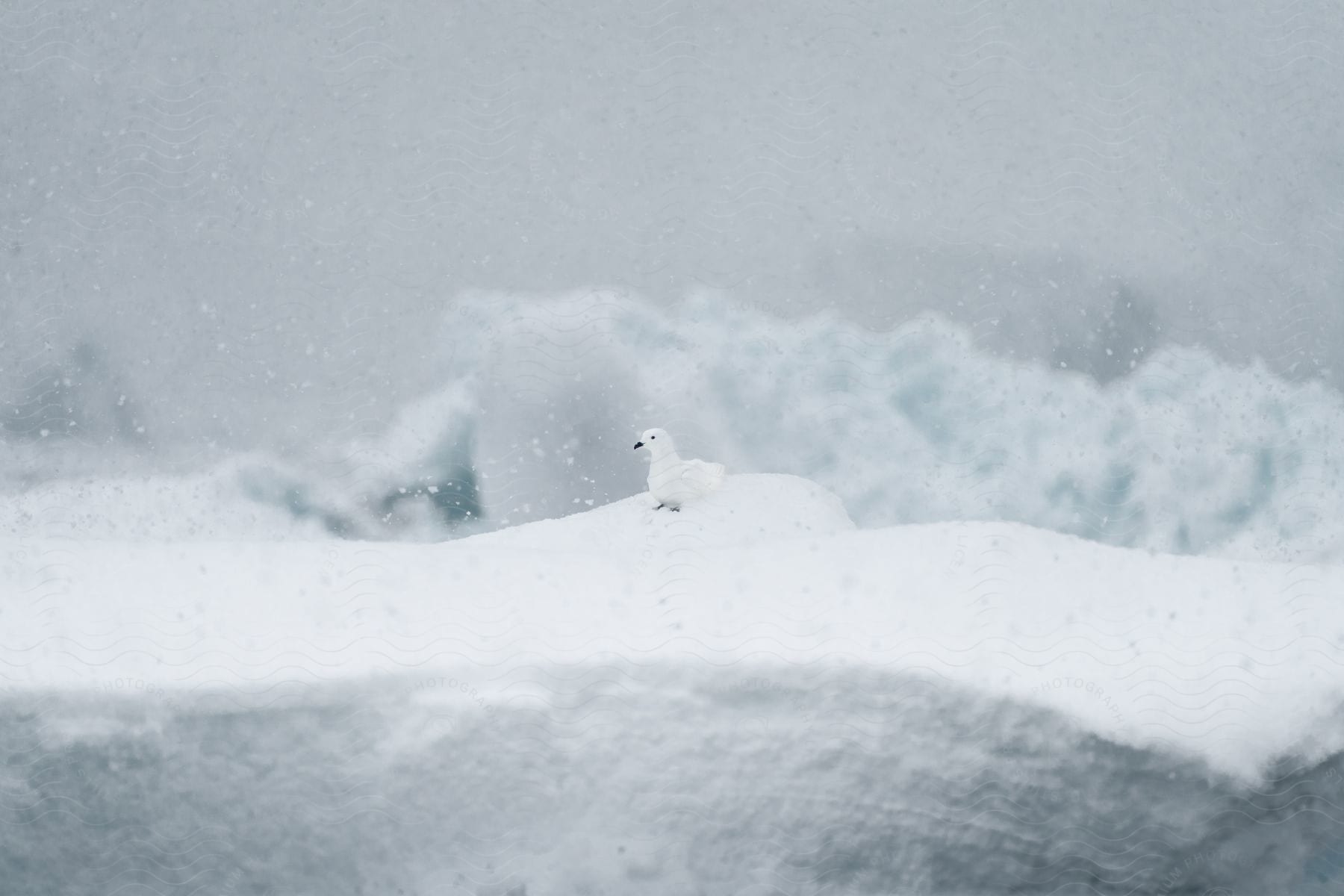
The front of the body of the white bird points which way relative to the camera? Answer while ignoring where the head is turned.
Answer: to the viewer's left
